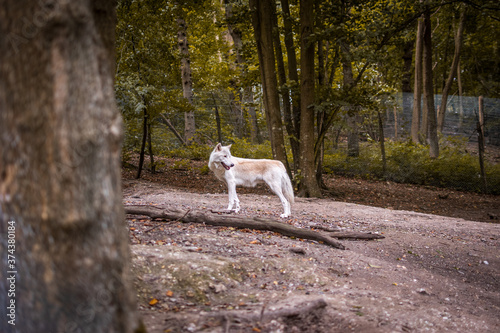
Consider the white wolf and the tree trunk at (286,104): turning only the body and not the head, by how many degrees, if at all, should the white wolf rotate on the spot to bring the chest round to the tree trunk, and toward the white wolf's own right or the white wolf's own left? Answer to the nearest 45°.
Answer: approximately 90° to the white wolf's own right

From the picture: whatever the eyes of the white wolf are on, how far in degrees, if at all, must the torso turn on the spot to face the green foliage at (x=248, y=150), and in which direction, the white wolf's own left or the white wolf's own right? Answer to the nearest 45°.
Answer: approximately 90° to the white wolf's own right

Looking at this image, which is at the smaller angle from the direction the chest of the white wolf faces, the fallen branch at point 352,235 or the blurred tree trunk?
the blurred tree trunk

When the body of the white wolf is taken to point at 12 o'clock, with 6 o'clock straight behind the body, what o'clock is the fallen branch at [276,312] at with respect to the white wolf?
The fallen branch is roughly at 9 o'clock from the white wolf.

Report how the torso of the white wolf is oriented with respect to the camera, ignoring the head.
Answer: to the viewer's left

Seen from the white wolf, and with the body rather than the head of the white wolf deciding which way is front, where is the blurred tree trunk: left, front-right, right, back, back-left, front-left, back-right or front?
left

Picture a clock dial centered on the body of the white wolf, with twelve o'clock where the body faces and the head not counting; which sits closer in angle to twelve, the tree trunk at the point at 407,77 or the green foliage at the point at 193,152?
the green foliage

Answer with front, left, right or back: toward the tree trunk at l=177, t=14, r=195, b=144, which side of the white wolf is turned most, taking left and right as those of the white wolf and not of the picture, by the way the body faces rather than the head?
right

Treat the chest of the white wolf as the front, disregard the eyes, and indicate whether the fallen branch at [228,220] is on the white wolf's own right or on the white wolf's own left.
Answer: on the white wolf's own left

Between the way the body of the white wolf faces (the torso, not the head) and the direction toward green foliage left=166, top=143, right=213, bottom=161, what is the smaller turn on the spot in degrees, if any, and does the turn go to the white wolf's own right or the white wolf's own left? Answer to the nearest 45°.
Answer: approximately 90° to the white wolf's own right

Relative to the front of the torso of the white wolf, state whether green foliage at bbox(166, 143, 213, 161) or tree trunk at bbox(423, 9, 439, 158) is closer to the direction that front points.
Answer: the green foliage

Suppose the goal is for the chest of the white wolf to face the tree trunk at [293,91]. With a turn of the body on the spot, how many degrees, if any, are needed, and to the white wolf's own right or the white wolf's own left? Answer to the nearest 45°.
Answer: approximately 90° to the white wolf's own right
